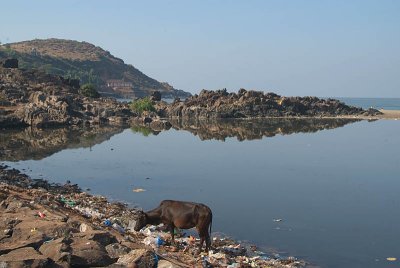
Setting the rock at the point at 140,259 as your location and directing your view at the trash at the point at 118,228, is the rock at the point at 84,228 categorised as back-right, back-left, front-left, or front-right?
front-left

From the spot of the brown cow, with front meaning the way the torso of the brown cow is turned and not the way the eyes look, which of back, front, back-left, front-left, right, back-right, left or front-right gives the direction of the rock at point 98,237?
front-left

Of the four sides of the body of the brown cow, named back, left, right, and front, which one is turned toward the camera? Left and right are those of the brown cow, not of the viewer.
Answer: left

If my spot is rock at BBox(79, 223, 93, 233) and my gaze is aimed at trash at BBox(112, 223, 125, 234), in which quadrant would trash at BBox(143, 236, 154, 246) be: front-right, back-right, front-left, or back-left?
front-right

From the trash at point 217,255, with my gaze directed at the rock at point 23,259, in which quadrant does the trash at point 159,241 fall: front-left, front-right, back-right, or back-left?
front-right

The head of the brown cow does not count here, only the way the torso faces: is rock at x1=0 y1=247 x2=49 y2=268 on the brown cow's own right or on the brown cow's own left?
on the brown cow's own left

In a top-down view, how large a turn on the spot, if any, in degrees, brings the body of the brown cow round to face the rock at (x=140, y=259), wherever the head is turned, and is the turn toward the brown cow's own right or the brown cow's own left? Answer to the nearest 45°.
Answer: approximately 90° to the brown cow's own left

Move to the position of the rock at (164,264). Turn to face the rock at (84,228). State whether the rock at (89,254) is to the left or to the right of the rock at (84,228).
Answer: left

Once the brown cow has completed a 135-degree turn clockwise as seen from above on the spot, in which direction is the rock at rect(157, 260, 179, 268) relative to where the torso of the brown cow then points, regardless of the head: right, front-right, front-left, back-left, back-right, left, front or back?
back-right

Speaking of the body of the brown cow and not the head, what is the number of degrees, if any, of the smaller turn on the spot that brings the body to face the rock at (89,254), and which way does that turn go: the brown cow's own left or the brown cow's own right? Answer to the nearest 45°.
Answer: approximately 45° to the brown cow's own left

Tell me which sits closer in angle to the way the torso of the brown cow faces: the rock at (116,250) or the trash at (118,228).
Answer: the trash

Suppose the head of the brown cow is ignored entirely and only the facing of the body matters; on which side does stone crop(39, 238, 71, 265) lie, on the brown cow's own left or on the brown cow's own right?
on the brown cow's own left

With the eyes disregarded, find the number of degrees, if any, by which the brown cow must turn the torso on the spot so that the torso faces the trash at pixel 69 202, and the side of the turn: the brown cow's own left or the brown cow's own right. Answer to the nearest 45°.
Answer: approximately 45° to the brown cow's own right

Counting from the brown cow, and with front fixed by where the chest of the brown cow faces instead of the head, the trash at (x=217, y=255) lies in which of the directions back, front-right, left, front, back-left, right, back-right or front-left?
back-left
